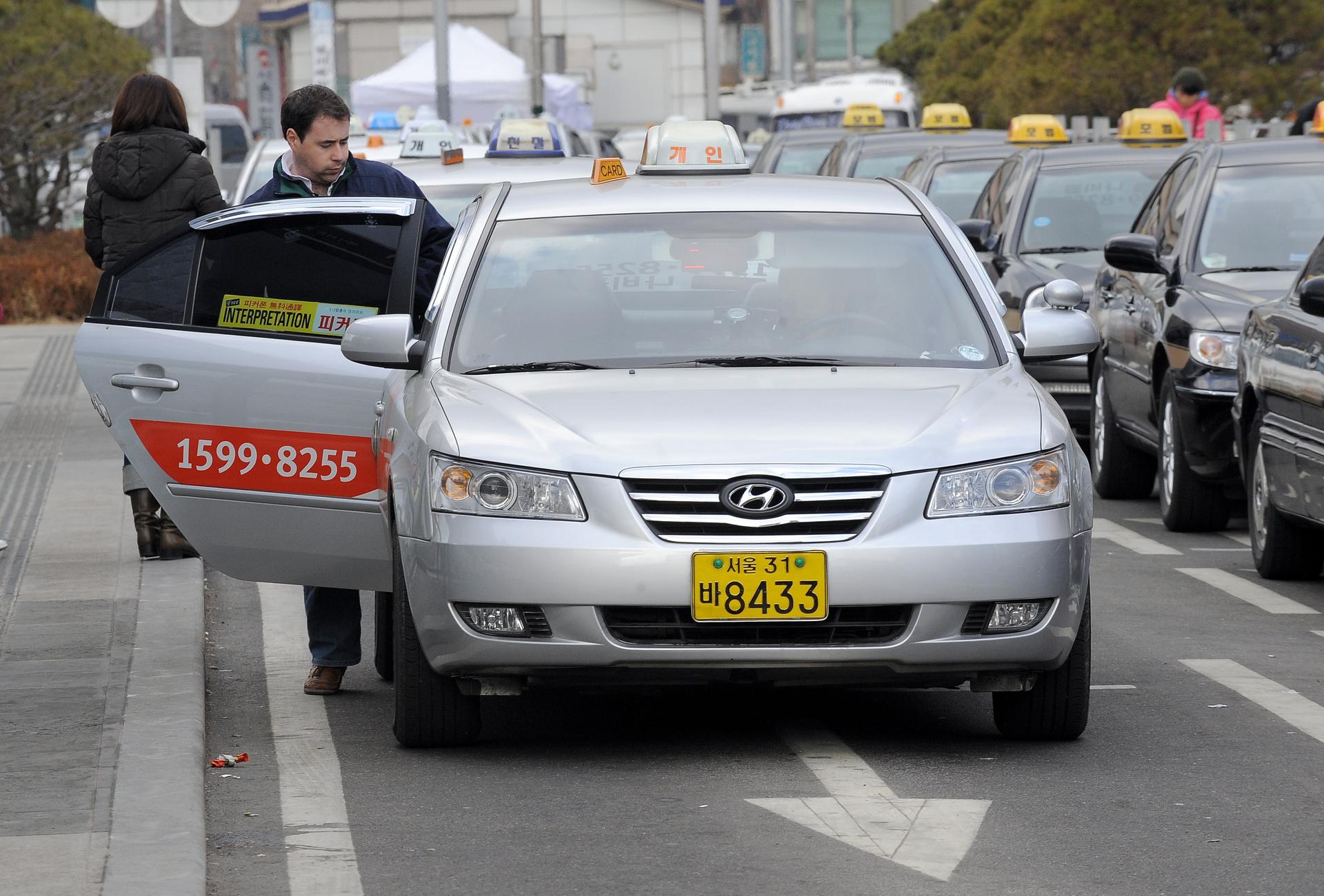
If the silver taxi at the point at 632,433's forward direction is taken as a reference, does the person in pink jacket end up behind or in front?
behind

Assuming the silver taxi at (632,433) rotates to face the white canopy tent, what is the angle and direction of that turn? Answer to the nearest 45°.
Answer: approximately 180°

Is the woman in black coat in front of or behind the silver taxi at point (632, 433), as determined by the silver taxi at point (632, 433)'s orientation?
behind

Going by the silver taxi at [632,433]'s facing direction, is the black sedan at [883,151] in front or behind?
behind

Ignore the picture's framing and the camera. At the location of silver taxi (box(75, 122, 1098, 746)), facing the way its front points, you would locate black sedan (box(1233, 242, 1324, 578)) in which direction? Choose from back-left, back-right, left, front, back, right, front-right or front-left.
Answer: back-left

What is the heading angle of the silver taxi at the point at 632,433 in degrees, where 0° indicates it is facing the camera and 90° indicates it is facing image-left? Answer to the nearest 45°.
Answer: approximately 0°

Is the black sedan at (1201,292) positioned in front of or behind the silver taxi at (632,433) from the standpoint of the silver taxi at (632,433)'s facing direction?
behind

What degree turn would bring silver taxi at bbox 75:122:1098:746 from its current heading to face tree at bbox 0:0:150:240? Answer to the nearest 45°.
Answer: approximately 180°

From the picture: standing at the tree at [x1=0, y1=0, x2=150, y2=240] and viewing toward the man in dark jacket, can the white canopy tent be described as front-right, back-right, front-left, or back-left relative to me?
back-left

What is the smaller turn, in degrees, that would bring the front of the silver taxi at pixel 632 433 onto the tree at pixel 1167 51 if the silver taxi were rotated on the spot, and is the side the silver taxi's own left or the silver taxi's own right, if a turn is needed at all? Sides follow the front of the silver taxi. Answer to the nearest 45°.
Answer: approximately 180°

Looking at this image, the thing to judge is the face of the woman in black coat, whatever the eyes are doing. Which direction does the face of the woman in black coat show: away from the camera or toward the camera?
away from the camera
